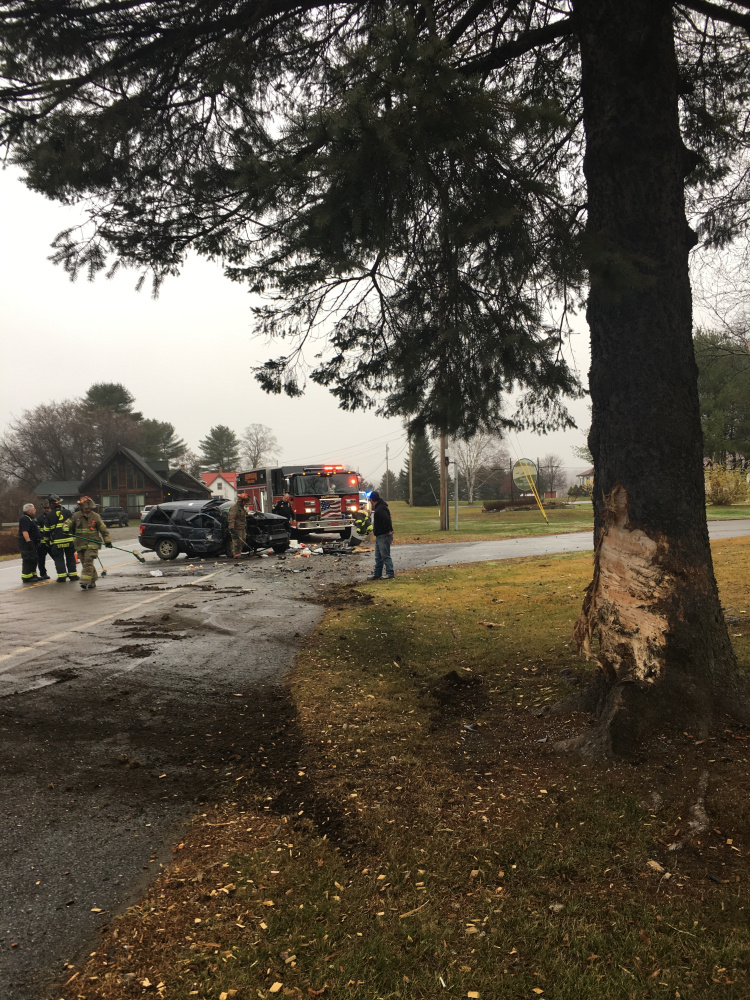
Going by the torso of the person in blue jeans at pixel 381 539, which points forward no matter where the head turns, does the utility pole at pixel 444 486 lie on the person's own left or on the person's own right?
on the person's own right

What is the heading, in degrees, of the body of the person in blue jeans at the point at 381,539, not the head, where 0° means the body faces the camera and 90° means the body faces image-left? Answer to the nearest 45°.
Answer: approximately 90°

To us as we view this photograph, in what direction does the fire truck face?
facing the viewer and to the right of the viewer

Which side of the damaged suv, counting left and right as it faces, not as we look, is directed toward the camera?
right

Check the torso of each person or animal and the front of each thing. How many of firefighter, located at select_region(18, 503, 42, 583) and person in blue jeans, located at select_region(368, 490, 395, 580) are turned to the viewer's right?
1

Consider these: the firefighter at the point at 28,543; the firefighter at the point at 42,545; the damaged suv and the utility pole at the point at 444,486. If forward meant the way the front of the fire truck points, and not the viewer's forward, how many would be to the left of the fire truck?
1

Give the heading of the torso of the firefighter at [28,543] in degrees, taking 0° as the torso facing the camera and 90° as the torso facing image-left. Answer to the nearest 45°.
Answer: approximately 270°

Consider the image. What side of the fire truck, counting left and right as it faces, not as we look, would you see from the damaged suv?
right

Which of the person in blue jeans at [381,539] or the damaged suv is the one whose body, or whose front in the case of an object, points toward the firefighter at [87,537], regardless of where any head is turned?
the person in blue jeans
